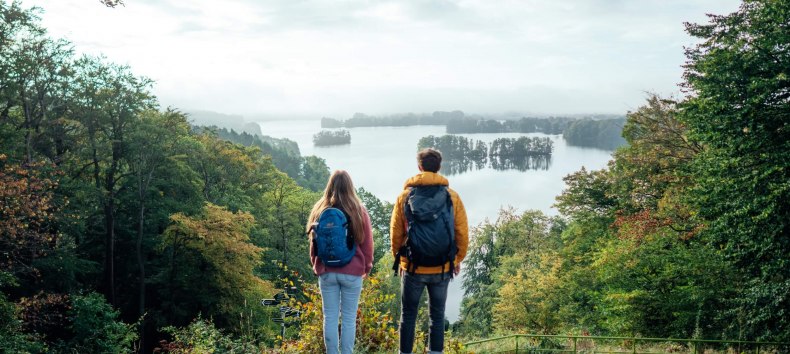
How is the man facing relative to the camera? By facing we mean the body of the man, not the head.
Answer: away from the camera

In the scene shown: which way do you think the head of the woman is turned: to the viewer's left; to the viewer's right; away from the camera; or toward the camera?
away from the camera

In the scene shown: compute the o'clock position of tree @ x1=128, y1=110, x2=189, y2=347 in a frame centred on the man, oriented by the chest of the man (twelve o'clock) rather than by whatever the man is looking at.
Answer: The tree is roughly at 11 o'clock from the man.

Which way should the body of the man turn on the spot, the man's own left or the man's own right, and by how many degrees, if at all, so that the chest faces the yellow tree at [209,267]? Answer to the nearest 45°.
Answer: approximately 45° to the man's own left

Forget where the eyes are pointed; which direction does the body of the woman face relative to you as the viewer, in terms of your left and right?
facing away from the viewer

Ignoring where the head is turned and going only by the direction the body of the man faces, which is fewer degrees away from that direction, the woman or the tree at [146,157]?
the tree

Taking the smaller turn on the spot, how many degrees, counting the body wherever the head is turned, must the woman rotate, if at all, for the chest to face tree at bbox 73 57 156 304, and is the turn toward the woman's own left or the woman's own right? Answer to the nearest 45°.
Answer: approximately 45° to the woman's own left

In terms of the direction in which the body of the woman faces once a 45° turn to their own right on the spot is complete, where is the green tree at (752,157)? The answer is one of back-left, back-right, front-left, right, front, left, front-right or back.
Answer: front

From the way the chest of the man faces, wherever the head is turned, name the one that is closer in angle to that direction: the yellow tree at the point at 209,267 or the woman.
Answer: the yellow tree

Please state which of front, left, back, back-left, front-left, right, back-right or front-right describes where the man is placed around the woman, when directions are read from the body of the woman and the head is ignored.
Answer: right

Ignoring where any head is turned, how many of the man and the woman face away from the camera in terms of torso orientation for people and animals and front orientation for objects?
2
